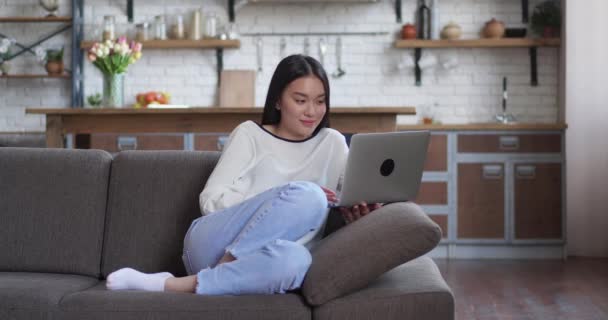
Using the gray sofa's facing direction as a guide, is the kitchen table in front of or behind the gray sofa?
behind

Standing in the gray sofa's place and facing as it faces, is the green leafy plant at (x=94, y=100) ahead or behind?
behind

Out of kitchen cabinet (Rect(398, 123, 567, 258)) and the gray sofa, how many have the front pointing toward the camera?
2

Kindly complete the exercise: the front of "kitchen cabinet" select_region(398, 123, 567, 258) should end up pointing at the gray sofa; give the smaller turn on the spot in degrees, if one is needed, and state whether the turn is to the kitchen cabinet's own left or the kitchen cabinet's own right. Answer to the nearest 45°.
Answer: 0° — it already faces it

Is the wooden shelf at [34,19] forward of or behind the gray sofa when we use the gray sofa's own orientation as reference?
behind

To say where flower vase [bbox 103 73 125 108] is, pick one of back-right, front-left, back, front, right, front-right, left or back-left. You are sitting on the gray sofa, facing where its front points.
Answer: back

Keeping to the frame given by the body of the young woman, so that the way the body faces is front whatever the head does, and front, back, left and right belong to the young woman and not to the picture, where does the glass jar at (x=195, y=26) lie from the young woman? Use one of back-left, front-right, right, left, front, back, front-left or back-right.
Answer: back-left

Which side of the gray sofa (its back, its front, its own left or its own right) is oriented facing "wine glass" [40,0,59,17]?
back

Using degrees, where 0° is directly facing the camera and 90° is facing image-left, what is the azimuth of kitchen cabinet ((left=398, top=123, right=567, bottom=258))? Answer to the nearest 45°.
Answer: approximately 0°

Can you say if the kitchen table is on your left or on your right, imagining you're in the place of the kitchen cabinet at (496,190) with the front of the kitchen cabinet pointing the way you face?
on your right

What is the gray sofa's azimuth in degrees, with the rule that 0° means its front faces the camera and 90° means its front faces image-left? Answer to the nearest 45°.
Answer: approximately 0°
